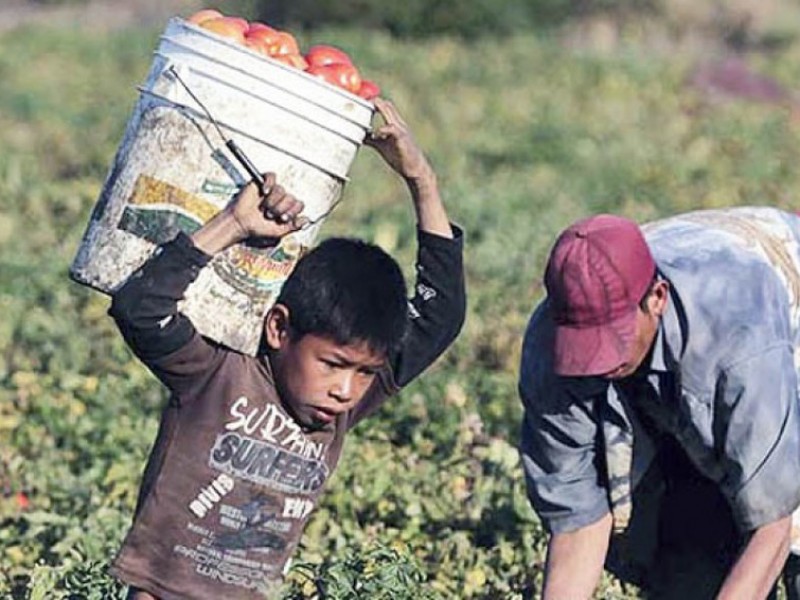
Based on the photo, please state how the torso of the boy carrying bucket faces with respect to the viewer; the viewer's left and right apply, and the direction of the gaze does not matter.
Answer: facing the viewer and to the right of the viewer
